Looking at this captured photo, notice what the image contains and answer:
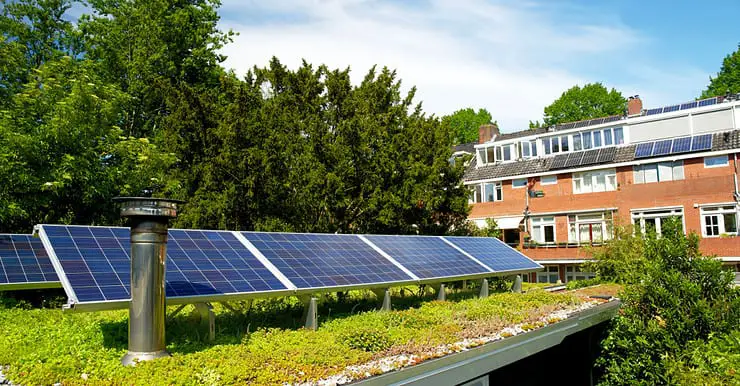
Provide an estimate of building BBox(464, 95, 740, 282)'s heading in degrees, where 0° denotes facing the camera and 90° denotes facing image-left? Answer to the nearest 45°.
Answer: approximately 45°

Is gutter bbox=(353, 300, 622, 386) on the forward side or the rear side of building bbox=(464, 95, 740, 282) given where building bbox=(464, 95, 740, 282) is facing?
on the forward side

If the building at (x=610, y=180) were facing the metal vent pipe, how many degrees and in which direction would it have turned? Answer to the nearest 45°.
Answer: approximately 45° to its left

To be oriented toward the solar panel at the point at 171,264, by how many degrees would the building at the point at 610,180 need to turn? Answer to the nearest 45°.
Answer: approximately 45° to its left
